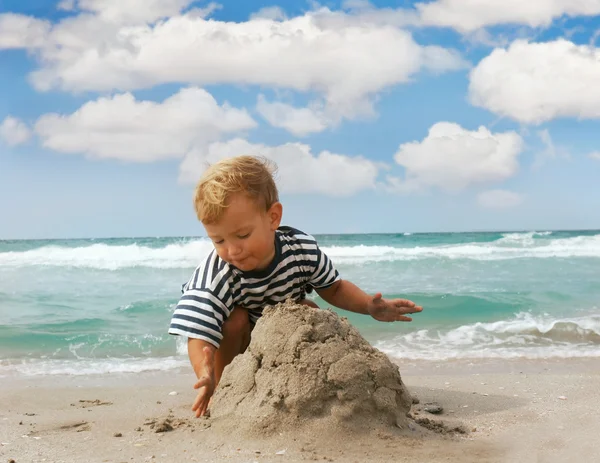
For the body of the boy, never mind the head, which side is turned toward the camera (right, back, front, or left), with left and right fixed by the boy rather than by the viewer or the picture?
front

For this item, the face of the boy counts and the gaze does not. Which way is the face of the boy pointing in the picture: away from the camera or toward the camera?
toward the camera
